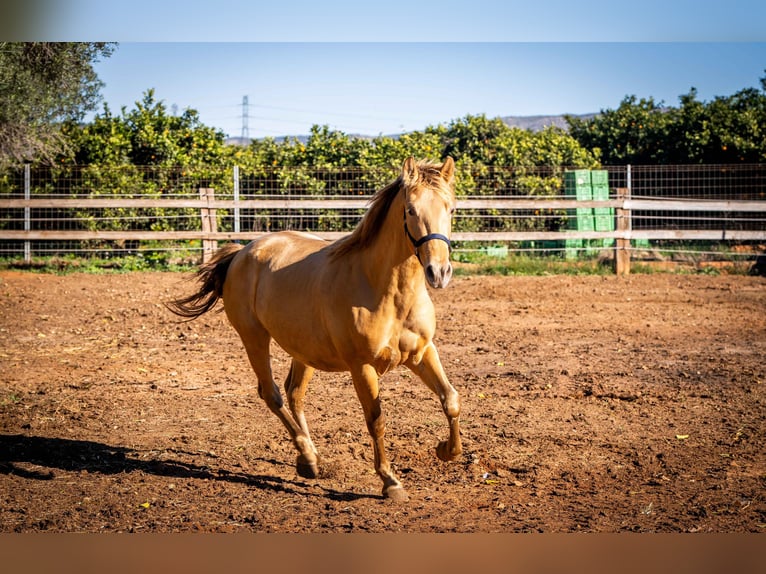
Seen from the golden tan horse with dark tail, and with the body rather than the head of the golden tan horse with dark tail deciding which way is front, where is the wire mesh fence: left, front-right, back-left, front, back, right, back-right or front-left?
back-left

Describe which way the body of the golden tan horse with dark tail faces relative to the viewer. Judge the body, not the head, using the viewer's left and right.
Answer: facing the viewer and to the right of the viewer

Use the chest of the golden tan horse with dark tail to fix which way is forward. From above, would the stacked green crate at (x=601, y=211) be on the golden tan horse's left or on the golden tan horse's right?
on the golden tan horse's left
